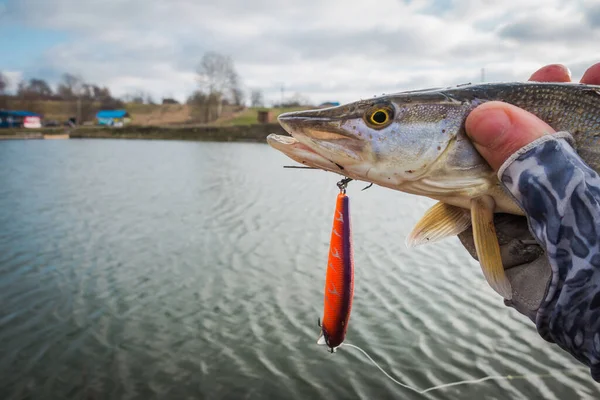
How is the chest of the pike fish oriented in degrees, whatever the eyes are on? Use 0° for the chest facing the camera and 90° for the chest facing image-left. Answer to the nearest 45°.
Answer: approximately 90°
